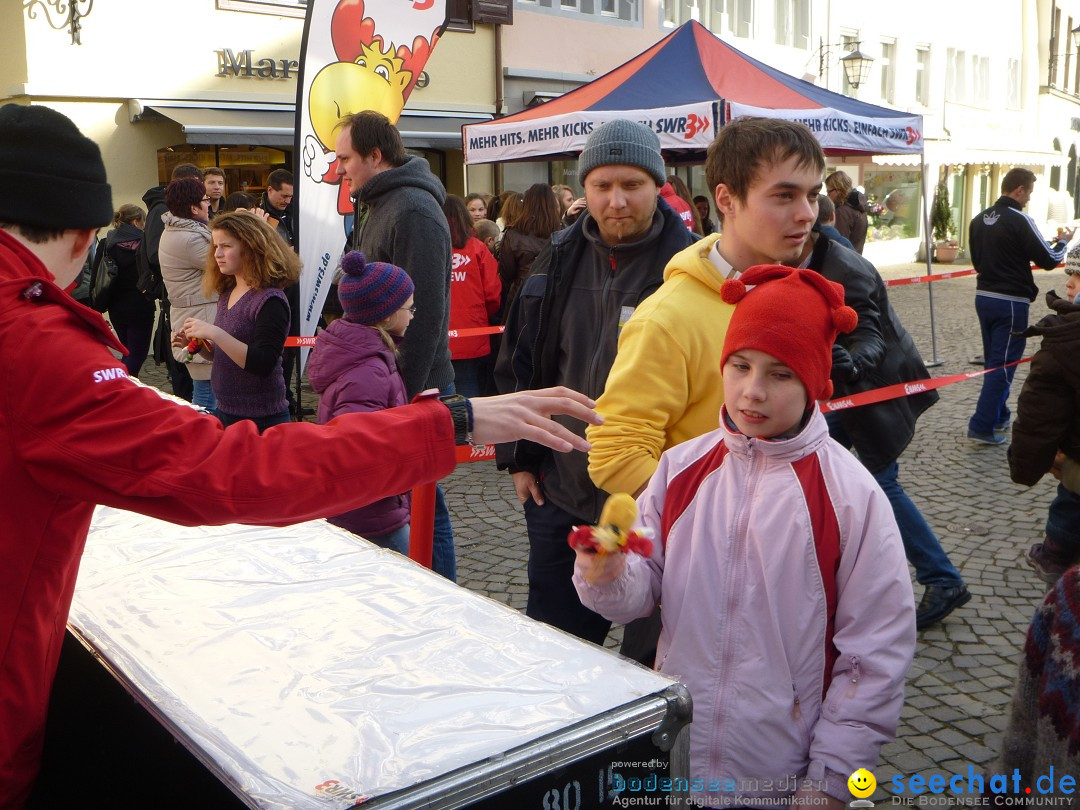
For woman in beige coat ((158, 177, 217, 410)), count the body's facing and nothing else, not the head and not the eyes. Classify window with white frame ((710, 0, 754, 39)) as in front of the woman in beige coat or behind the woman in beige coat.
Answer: in front

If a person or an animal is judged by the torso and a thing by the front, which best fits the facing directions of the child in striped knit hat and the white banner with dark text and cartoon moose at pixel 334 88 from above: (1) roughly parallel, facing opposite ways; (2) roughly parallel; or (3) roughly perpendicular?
roughly perpendicular

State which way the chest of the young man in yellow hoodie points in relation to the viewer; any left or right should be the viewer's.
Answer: facing the viewer and to the right of the viewer

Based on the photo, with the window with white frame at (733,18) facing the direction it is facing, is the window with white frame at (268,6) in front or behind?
in front

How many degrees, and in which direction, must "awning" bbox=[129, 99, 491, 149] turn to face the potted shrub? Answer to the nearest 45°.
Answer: approximately 135° to its left

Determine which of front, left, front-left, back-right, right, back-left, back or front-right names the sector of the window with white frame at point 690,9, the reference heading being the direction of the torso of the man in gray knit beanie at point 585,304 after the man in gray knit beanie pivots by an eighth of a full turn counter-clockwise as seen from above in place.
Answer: back-left

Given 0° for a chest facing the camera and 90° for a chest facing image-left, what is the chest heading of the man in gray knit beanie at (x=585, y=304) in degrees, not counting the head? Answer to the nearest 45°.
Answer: approximately 0°

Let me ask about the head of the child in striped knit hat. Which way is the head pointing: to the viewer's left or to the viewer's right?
to the viewer's right

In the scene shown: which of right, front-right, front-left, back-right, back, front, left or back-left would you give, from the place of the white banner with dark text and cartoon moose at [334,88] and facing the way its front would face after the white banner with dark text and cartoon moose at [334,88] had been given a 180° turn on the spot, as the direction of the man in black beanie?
back

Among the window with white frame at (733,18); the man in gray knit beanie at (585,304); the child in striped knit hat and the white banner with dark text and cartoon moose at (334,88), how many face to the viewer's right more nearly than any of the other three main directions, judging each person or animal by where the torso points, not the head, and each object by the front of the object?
1

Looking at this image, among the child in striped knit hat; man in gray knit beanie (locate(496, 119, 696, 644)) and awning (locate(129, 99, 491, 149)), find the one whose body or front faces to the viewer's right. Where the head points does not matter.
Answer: the child in striped knit hat

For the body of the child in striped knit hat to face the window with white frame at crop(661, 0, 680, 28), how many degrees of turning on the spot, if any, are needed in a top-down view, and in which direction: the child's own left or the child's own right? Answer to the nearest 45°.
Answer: approximately 90° to the child's own left

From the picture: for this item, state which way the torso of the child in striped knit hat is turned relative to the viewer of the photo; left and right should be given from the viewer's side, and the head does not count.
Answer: facing to the right of the viewer
